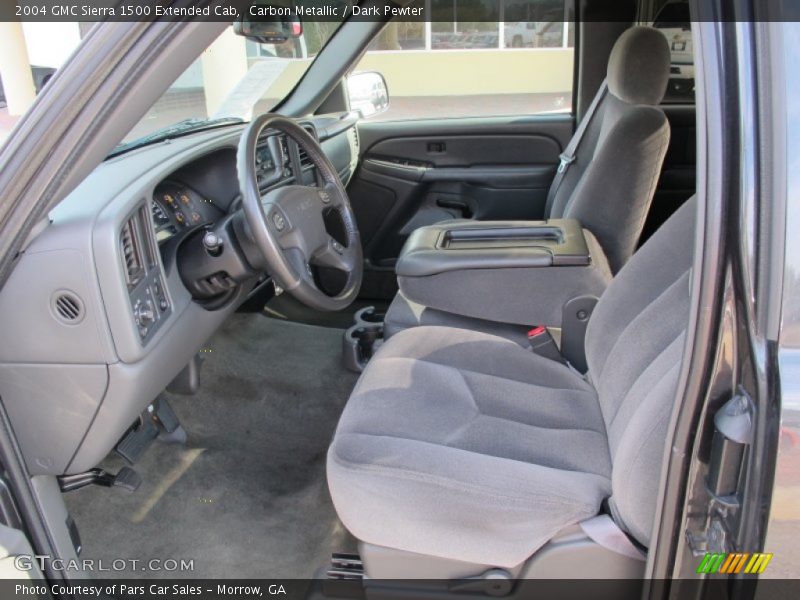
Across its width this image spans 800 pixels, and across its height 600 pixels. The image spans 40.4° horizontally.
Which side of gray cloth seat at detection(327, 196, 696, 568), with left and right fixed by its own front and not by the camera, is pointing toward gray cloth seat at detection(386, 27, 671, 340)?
right

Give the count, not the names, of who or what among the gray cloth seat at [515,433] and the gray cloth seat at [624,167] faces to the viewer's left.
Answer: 2

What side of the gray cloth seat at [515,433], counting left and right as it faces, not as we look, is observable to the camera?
left

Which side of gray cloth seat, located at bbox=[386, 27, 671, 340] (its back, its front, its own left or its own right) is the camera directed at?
left

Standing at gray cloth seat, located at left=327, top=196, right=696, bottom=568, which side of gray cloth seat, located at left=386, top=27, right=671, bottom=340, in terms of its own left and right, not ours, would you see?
left
